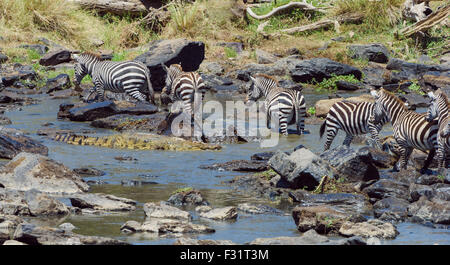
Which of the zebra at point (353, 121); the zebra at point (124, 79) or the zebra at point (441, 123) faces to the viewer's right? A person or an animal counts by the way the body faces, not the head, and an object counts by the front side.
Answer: the zebra at point (353, 121)

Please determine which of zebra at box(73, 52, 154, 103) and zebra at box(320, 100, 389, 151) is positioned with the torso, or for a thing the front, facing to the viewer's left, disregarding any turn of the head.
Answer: zebra at box(73, 52, 154, 103)

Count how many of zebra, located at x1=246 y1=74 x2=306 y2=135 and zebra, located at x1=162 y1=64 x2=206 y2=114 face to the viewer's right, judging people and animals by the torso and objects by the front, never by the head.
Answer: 0

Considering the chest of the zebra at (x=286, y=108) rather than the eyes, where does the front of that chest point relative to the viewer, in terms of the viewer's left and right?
facing away from the viewer and to the left of the viewer

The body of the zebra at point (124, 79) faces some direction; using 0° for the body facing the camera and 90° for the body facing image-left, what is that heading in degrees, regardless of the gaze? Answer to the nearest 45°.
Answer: approximately 90°

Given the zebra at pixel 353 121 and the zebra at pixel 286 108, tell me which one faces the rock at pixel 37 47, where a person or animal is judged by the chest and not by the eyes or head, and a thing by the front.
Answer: the zebra at pixel 286 108

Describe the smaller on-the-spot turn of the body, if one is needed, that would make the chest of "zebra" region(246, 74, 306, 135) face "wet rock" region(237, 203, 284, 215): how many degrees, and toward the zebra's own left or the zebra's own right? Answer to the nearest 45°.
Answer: approximately 135° to the zebra's own left

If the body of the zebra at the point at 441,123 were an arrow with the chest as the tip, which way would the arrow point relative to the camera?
to the viewer's left

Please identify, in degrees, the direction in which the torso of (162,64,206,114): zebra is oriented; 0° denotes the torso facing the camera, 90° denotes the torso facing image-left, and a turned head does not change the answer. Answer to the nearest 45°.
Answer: approximately 135°

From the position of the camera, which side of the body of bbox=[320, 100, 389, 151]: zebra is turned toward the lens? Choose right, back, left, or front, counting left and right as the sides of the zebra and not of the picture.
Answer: right

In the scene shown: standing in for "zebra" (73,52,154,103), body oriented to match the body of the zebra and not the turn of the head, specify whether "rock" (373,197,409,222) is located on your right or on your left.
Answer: on your left

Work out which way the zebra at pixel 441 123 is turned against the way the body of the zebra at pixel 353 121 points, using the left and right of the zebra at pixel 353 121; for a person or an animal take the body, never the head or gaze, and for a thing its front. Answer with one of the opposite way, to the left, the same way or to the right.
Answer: the opposite way
